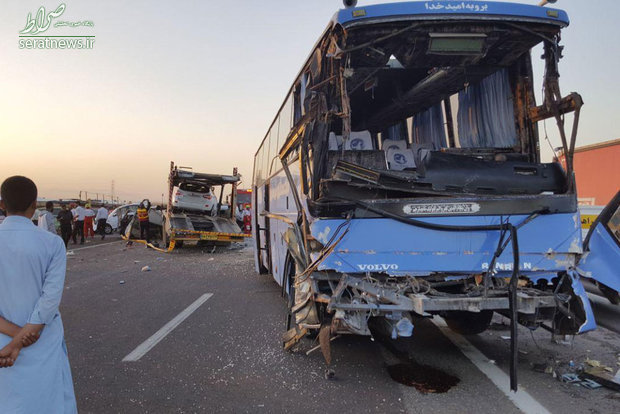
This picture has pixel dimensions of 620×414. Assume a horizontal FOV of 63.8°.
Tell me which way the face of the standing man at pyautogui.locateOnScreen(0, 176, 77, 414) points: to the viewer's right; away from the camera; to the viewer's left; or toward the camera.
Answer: away from the camera

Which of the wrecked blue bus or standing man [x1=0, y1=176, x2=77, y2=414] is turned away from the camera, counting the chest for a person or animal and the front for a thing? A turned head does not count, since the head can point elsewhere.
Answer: the standing man

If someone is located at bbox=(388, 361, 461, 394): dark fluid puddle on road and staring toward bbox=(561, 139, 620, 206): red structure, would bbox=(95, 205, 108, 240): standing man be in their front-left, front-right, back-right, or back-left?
front-left

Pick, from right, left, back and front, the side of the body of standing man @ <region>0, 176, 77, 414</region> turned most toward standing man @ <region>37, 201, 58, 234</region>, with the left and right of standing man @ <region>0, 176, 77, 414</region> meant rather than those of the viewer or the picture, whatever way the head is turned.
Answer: front

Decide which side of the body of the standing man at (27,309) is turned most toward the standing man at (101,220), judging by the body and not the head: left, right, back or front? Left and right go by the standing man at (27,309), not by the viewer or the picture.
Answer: front

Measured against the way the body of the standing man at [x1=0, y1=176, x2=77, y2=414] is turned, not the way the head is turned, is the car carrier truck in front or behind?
in front

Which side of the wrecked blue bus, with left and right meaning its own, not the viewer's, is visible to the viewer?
front

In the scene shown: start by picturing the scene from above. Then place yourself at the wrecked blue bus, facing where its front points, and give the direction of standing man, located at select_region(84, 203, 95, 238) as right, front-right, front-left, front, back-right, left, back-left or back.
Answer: back-right

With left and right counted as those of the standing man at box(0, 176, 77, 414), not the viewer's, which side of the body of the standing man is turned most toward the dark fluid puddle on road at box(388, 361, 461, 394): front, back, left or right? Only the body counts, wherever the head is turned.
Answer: right

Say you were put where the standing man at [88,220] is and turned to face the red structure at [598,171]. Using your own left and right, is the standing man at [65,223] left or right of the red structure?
right

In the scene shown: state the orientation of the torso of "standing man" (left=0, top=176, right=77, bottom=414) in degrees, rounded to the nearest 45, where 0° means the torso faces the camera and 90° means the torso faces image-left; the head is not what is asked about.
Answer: approximately 180°

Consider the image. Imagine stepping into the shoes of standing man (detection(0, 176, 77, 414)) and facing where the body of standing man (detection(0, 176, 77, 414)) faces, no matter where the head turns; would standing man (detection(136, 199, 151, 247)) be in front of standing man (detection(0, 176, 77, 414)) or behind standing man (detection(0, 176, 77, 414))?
in front

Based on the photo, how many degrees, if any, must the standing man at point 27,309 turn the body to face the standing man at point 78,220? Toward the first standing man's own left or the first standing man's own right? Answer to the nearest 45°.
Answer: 0° — they already face them

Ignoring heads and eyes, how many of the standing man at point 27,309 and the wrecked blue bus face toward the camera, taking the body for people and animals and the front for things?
1
